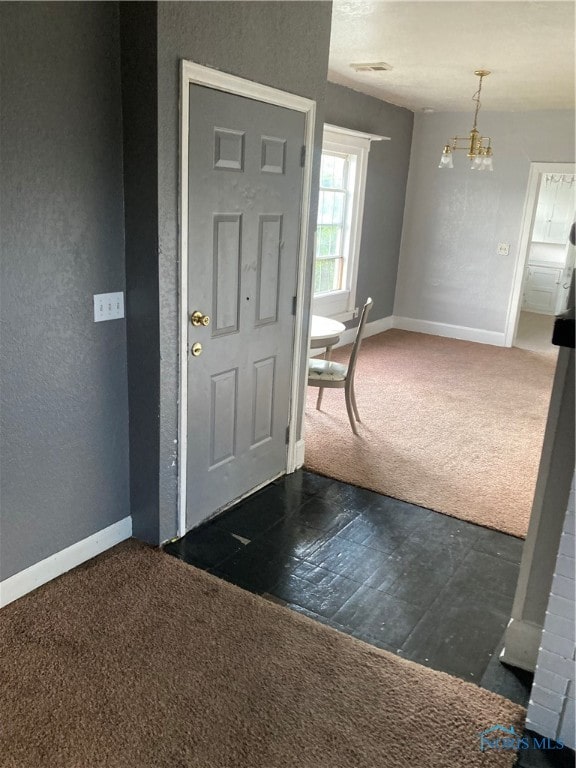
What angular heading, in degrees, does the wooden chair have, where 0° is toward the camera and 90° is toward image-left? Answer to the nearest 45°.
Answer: approximately 90°

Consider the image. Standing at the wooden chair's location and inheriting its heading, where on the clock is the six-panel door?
The six-panel door is roughly at 10 o'clock from the wooden chair.

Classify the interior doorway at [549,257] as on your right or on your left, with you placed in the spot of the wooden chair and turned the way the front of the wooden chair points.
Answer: on your right

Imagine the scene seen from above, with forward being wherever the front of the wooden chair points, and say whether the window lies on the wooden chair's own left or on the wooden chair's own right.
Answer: on the wooden chair's own right

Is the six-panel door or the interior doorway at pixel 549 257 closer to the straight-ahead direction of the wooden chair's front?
the six-panel door
